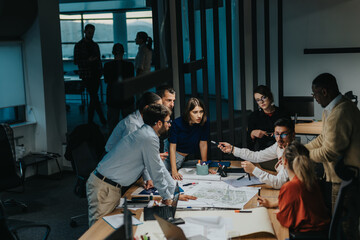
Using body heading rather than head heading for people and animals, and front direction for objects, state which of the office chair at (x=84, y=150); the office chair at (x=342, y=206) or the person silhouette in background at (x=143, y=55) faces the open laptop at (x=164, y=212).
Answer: the office chair at (x=342, y=206)

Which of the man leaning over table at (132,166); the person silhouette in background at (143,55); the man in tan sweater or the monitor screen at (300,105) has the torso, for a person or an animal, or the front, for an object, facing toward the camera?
the monitor screen

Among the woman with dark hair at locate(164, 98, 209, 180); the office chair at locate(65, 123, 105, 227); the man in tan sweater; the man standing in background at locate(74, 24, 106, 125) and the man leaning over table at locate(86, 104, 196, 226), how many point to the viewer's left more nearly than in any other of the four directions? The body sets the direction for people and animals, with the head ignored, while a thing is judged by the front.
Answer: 1

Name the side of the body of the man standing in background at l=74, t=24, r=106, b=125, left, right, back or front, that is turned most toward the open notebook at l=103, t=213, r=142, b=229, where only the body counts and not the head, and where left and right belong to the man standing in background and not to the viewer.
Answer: front

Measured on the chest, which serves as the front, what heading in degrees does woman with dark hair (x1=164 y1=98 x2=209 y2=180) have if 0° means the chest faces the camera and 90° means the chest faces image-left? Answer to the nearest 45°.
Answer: approximately 315°

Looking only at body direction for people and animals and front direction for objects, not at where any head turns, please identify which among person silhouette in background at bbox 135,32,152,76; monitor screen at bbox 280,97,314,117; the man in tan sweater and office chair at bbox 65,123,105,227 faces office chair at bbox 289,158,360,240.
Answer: the monitor screen

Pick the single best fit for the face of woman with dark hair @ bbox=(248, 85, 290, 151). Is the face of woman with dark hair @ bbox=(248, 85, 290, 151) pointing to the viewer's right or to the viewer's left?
to the viewer's left

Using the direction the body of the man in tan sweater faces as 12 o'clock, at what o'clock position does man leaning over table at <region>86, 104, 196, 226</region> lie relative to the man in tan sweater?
The man leaning over table is roughly at 11 o'clock from the man in tan sweater.

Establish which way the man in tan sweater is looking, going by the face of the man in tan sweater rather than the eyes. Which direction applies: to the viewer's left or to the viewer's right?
to the viewer's left

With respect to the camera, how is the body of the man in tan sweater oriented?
to the viewer's left

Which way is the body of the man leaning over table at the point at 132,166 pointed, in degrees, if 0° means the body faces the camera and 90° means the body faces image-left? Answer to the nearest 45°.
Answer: approximately 270°

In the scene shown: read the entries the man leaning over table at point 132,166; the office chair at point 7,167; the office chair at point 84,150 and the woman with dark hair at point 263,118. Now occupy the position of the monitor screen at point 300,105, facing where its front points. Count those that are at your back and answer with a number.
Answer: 0

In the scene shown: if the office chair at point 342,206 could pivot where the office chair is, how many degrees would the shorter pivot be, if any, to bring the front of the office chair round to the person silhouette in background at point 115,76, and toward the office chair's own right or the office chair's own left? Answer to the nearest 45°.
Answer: approximately 45° to the office chair's own right

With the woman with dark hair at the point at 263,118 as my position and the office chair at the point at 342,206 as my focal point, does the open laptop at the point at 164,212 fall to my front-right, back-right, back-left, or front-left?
front-right
